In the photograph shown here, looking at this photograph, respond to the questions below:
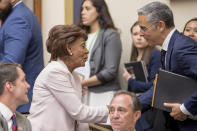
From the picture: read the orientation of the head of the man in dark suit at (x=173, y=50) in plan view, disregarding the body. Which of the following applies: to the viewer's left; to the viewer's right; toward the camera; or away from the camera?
to the viewer's left

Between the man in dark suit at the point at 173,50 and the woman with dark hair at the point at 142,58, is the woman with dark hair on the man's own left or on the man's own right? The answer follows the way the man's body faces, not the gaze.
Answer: on the man's own right

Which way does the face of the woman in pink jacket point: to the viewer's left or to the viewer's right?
to the viewer's right

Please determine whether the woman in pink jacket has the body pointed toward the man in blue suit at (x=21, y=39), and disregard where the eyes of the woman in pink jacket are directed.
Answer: no

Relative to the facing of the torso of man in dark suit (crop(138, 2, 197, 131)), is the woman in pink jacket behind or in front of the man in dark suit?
in front

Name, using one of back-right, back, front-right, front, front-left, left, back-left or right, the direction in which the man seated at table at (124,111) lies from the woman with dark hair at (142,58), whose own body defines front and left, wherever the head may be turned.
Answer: front-left

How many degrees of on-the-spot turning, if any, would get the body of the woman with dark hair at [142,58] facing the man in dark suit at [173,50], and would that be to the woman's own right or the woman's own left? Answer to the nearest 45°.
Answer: approximately 45° to the woman's own left

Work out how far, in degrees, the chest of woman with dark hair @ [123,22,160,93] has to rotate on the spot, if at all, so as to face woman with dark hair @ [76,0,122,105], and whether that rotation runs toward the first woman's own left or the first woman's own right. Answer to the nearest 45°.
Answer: approximately 45° to the first woman's own right

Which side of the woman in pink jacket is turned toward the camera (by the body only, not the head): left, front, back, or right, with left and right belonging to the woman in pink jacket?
right

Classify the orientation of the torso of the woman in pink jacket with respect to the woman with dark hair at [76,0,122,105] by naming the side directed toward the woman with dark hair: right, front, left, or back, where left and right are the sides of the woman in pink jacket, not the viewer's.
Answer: left

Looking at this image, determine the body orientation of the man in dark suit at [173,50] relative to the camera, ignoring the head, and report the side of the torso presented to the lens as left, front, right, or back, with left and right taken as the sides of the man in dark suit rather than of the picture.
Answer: left
